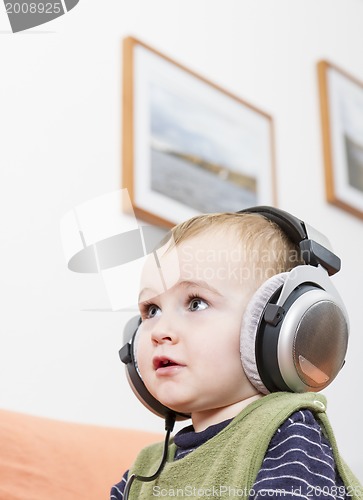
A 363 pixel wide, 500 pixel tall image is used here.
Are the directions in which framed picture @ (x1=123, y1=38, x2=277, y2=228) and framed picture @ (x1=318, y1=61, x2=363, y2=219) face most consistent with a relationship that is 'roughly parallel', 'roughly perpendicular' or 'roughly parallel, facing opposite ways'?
roughly parallel

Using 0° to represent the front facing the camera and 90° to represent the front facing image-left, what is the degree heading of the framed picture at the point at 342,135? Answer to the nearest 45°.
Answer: approximately 315°

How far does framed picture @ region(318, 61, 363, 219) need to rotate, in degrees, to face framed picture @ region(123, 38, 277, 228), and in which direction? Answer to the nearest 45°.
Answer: approximately 90° to its right

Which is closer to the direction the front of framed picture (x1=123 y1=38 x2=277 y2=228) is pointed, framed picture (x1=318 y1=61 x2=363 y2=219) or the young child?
the young child

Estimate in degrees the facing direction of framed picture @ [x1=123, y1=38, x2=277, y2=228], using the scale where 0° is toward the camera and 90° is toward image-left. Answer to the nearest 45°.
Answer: approximately 315°

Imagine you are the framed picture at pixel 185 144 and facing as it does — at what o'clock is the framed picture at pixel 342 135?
the framed picture at pixel 342 135 is roughly at 9 o'clock from the framed picture at pixel 185 144.

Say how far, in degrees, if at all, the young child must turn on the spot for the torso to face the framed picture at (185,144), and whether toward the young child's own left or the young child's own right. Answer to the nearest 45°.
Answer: approximately 135° to the young child's own right

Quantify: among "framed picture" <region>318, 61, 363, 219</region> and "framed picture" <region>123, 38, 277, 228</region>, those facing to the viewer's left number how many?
0

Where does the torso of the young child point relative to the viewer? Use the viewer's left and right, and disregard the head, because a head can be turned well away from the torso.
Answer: facing the viewer and to the left of the viewer

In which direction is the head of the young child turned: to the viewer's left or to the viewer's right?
to the viewer's left
